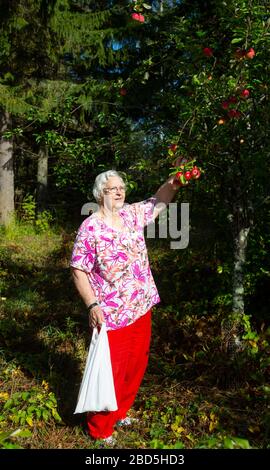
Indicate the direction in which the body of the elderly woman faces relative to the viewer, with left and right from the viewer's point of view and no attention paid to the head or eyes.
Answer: facing the viewer and to the right of the viewer
